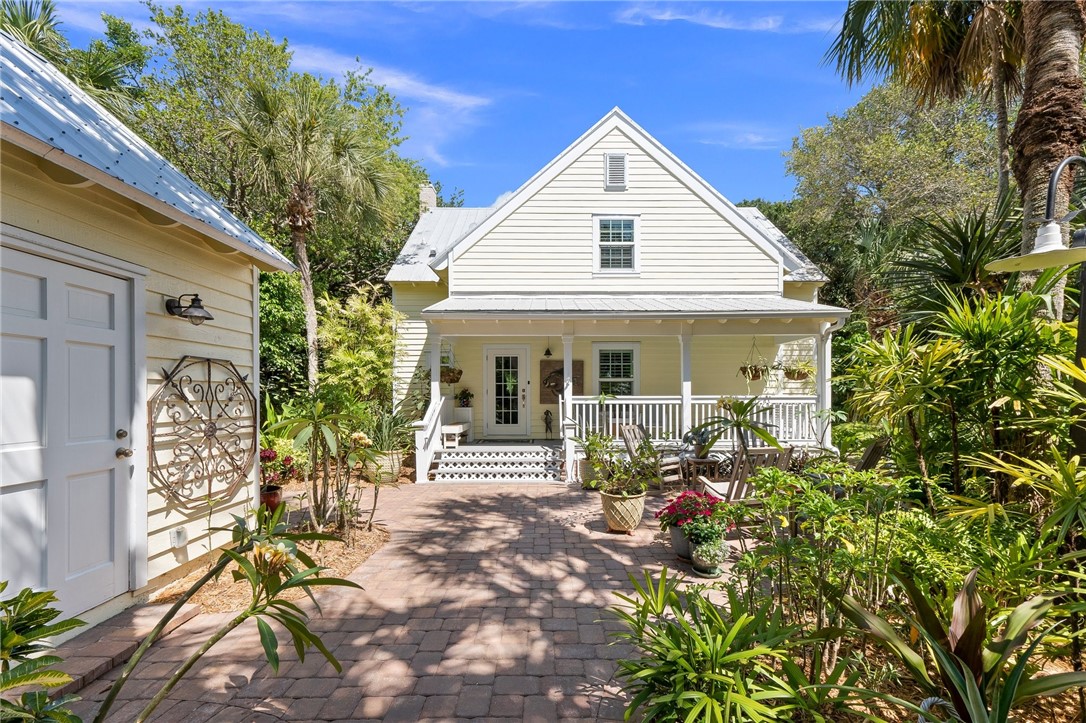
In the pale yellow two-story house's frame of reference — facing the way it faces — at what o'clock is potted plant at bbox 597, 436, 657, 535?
The potted plant is roughly at 12 o'clock from the pale yellow two-story house.

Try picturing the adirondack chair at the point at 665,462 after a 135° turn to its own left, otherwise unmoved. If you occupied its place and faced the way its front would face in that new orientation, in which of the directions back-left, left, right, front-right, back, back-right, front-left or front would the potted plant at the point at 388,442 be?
left

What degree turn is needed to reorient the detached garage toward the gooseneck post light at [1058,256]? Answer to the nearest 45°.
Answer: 0° — it already faces it

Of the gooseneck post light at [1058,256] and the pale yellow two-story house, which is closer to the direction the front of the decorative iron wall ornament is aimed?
the gooseneck post light

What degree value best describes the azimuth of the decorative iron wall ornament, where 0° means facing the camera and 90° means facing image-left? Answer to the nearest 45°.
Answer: approximately 315°
